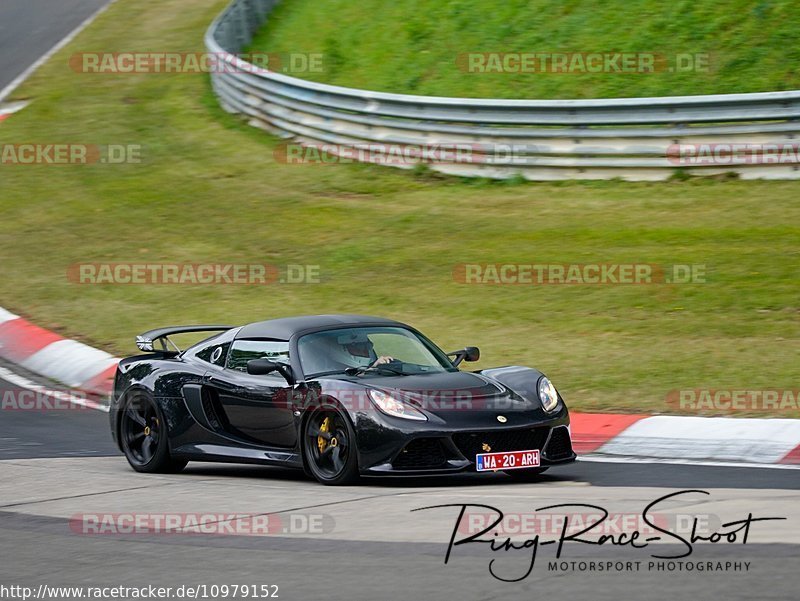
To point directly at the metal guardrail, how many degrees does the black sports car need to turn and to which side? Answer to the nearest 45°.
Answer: approximately 135° to its left

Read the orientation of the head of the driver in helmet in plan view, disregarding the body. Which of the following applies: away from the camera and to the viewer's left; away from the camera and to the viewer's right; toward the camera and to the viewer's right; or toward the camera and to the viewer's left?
toward the camera and to the viewer's right
